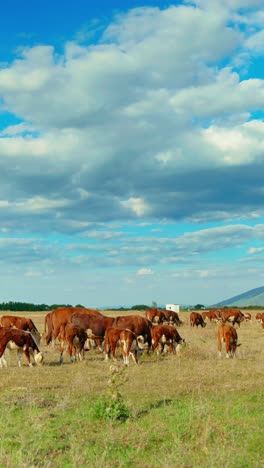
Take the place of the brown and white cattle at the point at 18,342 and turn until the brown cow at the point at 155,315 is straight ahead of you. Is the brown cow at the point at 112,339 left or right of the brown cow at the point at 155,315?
right

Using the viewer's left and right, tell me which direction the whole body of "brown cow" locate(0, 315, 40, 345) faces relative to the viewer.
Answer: facing to the right of the viewer

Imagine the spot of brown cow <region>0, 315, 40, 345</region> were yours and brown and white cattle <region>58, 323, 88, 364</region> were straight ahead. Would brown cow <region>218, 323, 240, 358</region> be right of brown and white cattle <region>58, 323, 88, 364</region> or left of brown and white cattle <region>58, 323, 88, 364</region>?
left

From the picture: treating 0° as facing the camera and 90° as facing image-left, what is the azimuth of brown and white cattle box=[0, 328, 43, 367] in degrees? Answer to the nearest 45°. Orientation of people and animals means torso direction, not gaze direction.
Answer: approximately 270°
